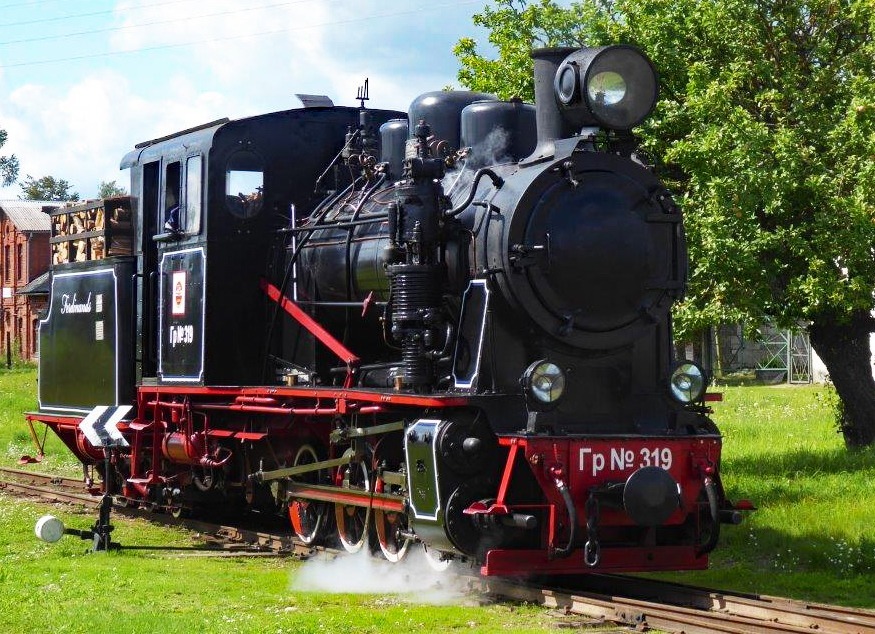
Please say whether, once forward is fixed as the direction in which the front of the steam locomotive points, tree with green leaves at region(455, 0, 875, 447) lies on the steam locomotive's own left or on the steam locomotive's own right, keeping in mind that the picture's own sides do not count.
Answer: on the steam locomotive's own left

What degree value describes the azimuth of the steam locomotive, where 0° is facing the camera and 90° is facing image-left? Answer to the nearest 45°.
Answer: approximately 315°
